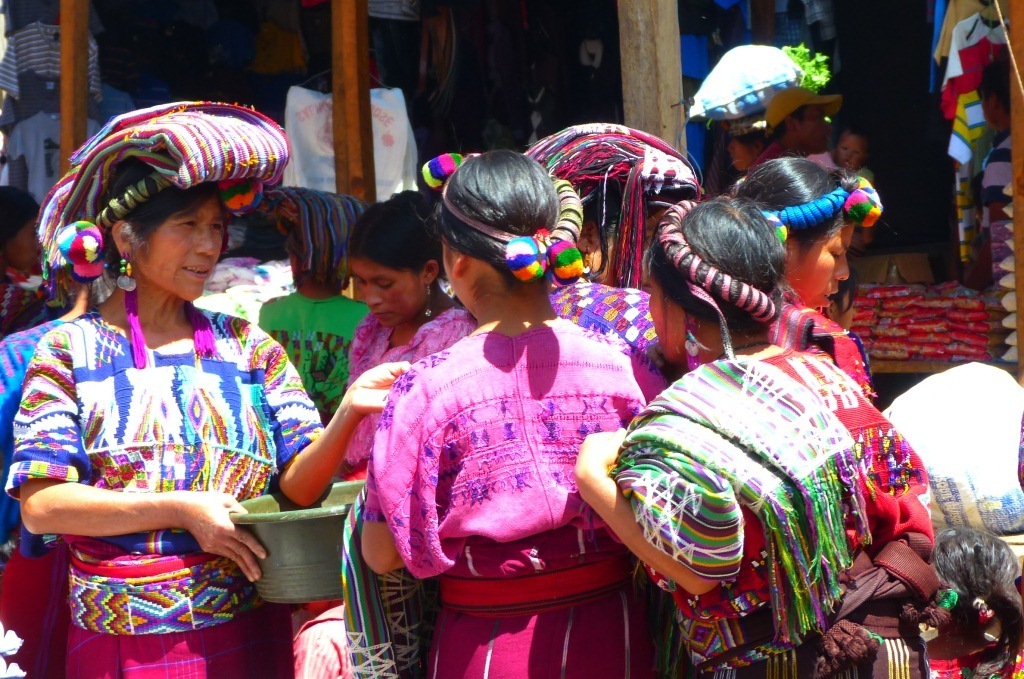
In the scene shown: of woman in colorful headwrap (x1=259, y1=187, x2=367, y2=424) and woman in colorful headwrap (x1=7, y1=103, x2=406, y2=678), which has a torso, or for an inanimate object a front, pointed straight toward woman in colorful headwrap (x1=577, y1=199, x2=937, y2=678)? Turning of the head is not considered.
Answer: woman in colorful headwrap (x1=7, y1=103, x2=406, y2=678)

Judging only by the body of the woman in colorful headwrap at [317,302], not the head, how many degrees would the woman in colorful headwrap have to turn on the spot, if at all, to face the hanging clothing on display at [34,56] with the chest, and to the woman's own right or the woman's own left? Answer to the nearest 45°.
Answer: approximately 45° to the woman's own left

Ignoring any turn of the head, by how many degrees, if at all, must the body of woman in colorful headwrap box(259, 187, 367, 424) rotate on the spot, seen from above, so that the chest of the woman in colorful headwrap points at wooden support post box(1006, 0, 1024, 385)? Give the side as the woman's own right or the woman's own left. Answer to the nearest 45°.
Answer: approximately 90° to the woman's own right

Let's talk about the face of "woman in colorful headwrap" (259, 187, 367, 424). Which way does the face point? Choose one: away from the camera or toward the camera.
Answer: away from the camera

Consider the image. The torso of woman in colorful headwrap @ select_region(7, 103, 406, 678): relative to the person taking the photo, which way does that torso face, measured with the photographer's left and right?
facing the viewer and to the right of the viewer

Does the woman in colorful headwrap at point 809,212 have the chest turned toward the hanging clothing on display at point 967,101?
no

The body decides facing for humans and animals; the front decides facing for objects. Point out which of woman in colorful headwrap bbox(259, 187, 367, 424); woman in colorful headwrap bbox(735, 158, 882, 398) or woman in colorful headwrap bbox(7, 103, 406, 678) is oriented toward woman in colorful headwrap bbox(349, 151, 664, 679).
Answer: woman in colorful headwrap bbox(7, 103, 406, 678)

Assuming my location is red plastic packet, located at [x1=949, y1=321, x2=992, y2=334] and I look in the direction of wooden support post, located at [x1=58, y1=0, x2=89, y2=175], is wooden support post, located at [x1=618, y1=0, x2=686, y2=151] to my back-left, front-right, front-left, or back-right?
front-left

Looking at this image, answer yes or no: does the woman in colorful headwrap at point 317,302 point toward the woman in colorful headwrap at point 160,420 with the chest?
no

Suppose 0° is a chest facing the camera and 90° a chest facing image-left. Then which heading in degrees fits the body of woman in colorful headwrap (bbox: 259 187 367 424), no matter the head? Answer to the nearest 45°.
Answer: approximately 180°

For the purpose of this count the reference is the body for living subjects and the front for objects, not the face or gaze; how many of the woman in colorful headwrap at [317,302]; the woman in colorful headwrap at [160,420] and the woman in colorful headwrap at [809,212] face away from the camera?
1
